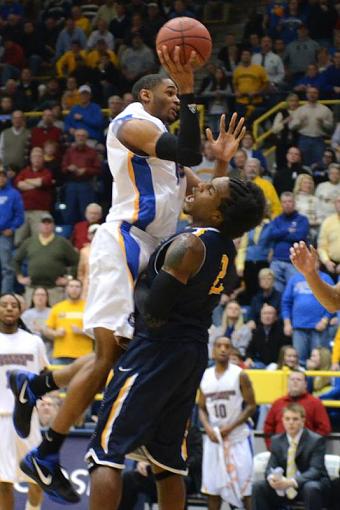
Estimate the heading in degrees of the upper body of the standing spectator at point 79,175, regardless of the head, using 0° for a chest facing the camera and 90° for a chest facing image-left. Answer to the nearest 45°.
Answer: approximately 0°

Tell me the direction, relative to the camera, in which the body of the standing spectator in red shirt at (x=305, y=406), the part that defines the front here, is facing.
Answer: toward the camera

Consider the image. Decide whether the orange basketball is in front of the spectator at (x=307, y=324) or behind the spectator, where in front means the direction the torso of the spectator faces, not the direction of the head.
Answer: in front

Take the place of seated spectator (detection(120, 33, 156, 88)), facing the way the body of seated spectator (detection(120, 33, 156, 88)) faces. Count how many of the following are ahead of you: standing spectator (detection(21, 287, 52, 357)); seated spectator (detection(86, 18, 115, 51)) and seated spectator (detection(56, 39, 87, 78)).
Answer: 1

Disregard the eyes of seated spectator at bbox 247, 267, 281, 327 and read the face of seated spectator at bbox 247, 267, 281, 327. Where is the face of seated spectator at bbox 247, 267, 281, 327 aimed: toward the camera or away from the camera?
toward the camera

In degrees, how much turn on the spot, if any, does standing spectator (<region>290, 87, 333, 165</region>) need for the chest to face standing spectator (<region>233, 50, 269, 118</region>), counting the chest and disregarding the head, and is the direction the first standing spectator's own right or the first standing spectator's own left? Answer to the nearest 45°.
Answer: approximately 135° to the first standing spectator's own right

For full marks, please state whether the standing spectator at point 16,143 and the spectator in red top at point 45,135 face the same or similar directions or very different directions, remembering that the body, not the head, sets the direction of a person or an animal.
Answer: same or similar directions

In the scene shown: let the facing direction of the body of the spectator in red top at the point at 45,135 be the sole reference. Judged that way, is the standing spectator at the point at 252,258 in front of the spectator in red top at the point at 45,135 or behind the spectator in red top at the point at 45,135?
in front

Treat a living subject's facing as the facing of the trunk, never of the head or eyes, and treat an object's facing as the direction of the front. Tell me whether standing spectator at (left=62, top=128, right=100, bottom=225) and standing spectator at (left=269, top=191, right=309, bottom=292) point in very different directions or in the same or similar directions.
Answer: same or similar directions

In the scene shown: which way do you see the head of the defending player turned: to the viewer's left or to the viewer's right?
to the viewer's left

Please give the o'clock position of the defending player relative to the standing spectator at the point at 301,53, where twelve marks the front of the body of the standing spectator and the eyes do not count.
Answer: The defending player is roughly at 12 o'clock from the standing spectator.

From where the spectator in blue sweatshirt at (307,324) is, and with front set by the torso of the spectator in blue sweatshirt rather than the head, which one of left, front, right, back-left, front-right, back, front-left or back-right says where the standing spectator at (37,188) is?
back-right

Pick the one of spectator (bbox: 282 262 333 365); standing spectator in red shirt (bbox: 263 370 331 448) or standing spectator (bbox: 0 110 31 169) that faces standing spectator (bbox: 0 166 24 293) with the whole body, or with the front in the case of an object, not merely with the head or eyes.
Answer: standing spectator (bbox: 0 110 31 169)

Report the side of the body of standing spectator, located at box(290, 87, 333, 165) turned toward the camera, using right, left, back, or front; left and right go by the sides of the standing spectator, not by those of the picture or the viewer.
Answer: front

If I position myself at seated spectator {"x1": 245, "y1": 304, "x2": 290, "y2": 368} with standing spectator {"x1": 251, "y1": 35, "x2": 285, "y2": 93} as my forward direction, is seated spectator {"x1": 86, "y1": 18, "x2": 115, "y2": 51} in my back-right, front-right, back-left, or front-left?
front-left

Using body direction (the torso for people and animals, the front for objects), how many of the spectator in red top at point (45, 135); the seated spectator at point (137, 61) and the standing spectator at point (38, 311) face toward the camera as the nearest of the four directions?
3

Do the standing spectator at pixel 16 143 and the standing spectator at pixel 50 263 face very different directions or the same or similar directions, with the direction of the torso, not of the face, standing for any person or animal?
same or similar directions

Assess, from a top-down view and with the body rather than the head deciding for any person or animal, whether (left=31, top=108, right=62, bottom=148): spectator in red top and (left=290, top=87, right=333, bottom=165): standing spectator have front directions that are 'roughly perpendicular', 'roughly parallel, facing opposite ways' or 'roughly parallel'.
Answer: roughly parallel

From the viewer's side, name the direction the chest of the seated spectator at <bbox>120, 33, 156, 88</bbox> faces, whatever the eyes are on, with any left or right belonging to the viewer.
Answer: facing the viewer
